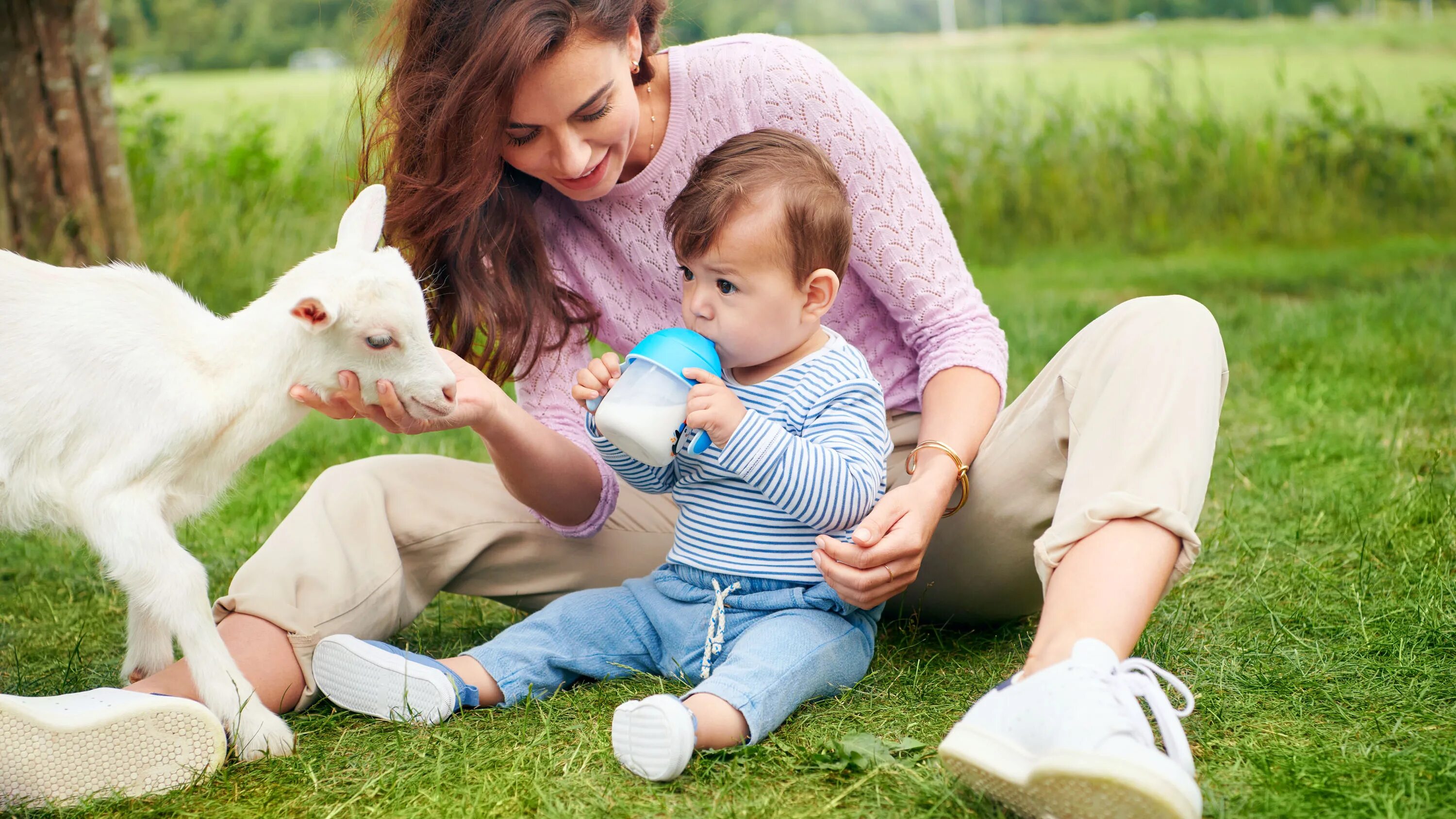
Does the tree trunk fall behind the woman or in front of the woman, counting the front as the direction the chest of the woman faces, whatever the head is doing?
behind

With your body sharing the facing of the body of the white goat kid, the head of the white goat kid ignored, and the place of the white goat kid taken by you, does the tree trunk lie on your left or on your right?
on your left

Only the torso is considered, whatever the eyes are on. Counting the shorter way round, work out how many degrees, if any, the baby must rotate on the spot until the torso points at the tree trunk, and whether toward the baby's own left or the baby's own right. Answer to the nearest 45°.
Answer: approximately 90° to the baby's own right

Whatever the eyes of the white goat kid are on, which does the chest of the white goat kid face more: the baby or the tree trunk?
the baby

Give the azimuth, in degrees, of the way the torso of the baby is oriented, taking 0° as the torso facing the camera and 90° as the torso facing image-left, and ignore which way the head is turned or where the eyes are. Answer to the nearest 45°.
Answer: approximately 45°

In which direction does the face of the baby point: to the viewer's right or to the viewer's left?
to the viewer's left

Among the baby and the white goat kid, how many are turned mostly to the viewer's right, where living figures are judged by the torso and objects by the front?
1

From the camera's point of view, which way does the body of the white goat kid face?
to the viewer's right

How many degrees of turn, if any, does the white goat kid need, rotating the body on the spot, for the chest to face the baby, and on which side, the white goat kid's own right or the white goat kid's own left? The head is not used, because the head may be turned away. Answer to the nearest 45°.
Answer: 0° — it already faces them

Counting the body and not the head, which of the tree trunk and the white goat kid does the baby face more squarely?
the white goat kid
